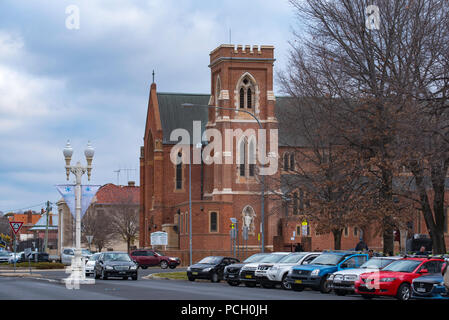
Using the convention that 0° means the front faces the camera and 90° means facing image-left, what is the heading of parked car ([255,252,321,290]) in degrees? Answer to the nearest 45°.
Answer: approximately 45°

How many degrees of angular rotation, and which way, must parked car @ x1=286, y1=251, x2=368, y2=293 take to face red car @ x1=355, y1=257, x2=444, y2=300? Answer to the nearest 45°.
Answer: approximately 90° to its left

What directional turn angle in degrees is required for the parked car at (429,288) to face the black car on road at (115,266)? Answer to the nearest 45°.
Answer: approximately 90° to its right

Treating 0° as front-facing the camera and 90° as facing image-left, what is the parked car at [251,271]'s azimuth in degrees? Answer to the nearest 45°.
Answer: approximately 45°

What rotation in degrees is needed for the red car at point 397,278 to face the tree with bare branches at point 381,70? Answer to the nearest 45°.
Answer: approximately 135° to its right

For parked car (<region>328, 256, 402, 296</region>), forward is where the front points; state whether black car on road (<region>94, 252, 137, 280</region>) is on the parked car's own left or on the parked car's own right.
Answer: on the parked car's own right

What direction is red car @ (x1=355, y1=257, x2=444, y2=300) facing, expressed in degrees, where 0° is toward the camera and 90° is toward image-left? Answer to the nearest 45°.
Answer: approximately 45°

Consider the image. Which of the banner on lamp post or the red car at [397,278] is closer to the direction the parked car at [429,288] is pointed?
the banner on lamp post

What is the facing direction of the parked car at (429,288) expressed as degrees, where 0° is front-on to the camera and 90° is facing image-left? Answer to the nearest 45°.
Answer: approximately 45°

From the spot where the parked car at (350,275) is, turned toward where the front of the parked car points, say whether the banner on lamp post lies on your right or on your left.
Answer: on your right

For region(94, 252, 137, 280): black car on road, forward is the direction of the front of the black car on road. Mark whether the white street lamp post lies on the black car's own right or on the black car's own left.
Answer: on the black car's own right
